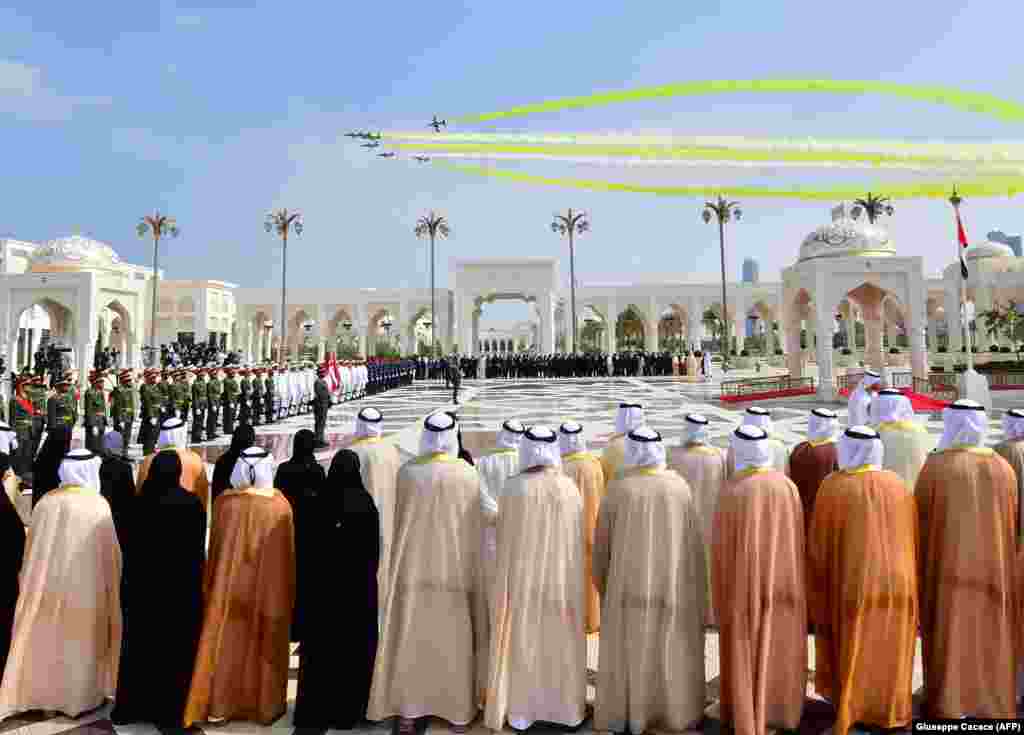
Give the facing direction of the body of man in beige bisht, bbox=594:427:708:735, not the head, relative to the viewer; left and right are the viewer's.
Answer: facing away from the viewer

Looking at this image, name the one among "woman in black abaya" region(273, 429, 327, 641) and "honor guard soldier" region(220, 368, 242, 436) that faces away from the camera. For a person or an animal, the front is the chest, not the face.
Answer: the woman in black abaya

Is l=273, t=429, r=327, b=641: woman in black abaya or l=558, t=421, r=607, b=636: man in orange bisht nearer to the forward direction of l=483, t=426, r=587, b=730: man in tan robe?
the man in orange bisht

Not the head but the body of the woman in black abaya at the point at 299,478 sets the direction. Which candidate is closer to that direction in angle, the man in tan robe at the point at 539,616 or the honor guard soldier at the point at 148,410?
the honor guard soldier

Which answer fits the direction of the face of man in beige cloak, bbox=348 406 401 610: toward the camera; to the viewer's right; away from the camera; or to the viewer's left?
away from the camera

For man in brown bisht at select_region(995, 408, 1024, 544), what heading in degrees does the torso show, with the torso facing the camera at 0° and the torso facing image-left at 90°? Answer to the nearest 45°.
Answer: approximately 180°

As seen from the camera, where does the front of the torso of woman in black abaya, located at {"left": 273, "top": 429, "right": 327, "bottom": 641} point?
away from the camera

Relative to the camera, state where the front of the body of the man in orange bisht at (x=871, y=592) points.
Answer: away from the camera

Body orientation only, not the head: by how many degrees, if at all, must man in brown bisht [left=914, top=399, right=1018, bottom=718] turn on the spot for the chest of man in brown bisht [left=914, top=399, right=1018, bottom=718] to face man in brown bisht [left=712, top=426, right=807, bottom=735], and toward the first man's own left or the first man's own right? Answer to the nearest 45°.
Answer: approximately 135° to the first man's own left

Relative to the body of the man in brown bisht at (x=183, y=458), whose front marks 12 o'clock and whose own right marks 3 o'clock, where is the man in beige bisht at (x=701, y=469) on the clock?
the man in beige bisht at (x=701, y=469) is roughly at 4 o'clock from the man in brown bisht at (x=183, y=458).

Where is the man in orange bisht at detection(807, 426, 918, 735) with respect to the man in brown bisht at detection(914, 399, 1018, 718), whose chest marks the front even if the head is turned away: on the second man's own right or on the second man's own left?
on the second man's own left

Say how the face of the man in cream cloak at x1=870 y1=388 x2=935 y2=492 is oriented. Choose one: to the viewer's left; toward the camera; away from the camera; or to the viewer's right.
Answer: away from the camera

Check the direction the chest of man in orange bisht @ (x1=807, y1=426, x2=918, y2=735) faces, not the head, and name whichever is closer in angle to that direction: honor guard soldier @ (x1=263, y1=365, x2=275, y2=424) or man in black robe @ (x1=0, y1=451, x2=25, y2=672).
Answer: the honor guard soldier

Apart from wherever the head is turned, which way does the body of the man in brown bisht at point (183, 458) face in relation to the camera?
away from the camera

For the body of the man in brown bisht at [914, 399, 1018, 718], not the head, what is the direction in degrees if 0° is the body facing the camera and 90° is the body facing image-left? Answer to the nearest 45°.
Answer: approximately 180°

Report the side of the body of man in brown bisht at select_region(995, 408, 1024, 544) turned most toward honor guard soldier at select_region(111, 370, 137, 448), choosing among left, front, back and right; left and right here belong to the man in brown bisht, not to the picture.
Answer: left

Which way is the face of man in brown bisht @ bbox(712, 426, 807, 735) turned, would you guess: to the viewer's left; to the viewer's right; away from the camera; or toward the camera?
away from the camera
